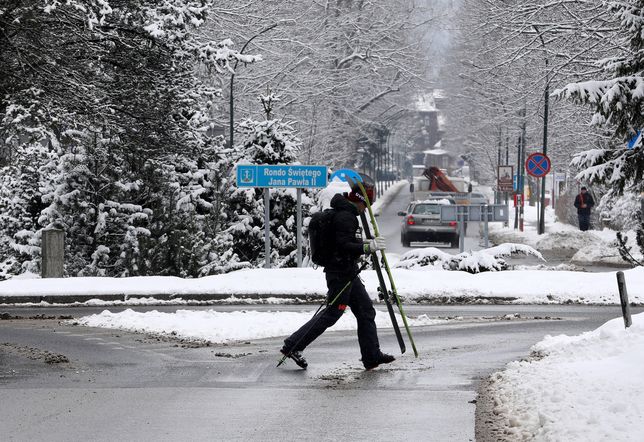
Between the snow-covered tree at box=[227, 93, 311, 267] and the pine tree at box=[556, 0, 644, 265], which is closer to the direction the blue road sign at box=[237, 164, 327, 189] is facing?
the pine tree

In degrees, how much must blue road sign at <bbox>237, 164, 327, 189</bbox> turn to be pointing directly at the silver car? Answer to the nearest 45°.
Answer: approximately 180°

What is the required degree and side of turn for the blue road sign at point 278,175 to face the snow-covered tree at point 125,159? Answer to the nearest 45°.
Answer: approximately 135° to its right

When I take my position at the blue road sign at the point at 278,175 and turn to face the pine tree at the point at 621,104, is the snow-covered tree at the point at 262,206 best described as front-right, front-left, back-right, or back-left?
back-left

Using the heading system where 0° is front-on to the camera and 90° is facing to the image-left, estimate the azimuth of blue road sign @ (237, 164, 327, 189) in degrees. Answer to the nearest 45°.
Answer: approximately 0°
